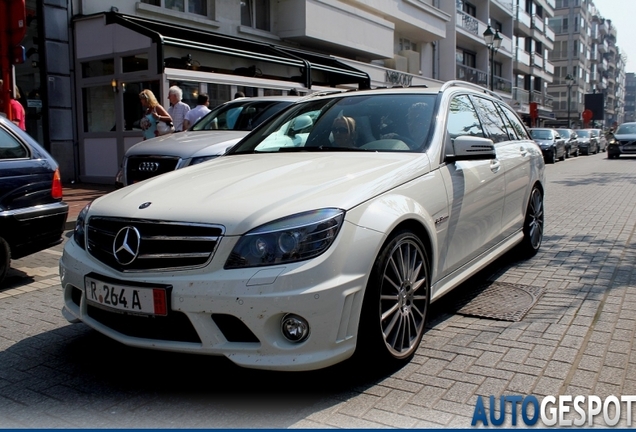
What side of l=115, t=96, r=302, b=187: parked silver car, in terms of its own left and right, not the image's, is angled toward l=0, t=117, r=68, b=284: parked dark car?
front

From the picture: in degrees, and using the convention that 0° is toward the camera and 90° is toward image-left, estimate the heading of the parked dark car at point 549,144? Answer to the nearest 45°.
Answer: approximately 45°

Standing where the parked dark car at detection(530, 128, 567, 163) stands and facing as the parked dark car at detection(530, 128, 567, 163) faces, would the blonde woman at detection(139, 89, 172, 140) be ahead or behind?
ahead

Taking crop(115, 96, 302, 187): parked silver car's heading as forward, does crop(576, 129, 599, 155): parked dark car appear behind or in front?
behind

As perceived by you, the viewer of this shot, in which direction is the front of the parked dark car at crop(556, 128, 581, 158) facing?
facing the viewer and to the left of the viewer

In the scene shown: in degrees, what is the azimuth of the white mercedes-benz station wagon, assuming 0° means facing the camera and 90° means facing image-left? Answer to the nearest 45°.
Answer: approximately 45°

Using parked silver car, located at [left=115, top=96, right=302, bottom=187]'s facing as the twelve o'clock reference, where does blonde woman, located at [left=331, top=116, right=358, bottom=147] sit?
The blonde woman is roughly at 10 o'clock from the parked silver car.

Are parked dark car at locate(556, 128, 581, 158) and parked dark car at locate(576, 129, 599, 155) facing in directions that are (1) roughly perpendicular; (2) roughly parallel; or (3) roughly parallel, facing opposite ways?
roughly parallel

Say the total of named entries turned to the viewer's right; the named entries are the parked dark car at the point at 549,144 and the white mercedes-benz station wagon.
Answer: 0

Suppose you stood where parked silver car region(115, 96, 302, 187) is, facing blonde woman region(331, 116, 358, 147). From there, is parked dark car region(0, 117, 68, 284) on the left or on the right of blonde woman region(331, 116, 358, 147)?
right

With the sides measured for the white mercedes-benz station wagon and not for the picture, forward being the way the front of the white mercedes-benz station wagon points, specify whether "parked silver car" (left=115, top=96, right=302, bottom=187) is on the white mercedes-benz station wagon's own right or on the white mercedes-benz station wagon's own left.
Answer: on the white mercedes-benz station wagon's own right
